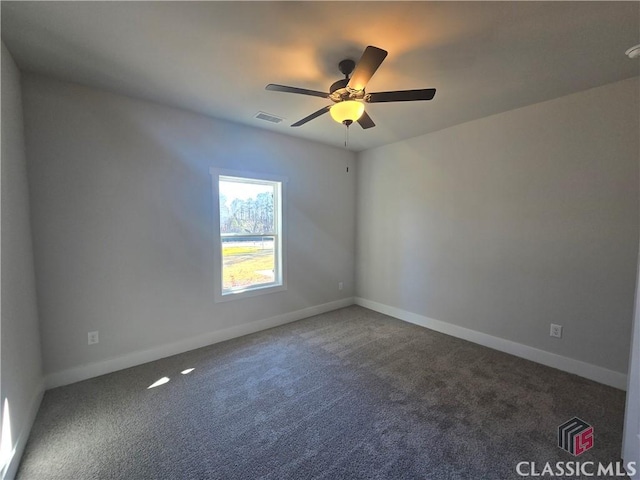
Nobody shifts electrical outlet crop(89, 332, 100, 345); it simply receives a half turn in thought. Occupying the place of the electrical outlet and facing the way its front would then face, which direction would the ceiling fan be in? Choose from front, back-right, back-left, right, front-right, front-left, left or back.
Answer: back-right

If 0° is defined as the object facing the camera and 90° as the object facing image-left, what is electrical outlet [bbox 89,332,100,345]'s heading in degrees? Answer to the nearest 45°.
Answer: approximately 0°

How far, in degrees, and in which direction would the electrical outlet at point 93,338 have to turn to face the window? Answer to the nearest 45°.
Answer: approximately 90° to its left
